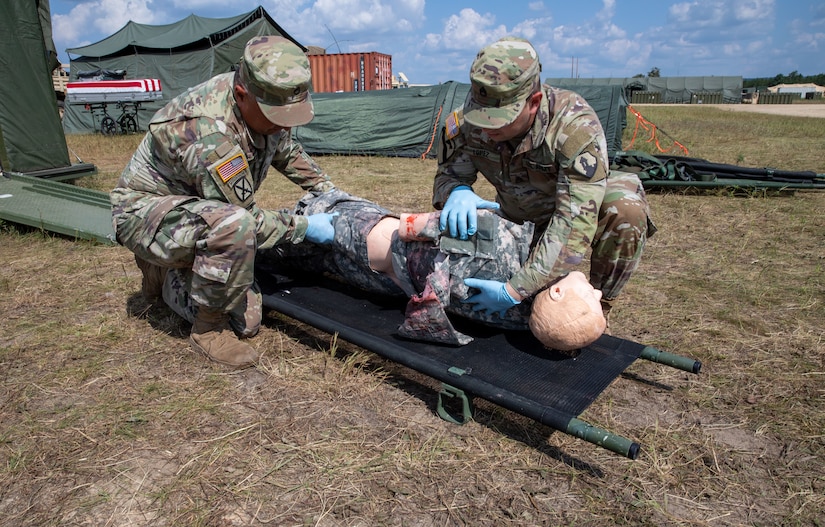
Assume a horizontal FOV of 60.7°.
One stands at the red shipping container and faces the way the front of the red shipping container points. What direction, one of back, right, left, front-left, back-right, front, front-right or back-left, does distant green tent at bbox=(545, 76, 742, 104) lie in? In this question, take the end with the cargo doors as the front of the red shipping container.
left

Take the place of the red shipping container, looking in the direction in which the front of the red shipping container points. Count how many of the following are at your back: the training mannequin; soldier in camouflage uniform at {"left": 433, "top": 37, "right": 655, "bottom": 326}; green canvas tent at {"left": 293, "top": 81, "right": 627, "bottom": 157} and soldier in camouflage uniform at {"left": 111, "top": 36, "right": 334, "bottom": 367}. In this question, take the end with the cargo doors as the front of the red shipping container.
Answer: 0

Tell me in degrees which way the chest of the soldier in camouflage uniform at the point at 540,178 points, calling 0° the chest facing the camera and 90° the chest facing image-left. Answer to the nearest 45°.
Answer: approximately 45°

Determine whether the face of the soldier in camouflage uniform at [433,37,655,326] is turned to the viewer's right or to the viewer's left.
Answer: to the viewer's left

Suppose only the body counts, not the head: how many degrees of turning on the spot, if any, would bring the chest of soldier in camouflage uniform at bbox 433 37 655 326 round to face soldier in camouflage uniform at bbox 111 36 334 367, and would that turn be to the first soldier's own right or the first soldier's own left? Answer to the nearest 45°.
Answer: approximately 45° to the first soldier's own right

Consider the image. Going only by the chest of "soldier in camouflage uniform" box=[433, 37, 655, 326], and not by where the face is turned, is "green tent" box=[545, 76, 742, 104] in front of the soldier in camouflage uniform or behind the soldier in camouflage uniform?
behind

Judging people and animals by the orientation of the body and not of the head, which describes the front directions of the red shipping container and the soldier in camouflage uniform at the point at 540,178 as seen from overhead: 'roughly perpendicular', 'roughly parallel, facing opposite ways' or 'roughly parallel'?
roughly perpendicular

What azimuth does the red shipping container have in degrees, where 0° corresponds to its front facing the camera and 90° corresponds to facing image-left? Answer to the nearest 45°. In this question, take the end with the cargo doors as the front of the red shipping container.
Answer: approximately 315°

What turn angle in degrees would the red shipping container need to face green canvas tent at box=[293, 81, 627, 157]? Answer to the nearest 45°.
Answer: approximately 45° to its right

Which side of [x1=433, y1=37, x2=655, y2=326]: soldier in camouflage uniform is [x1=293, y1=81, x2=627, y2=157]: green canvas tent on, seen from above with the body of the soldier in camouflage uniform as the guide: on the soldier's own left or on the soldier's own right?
on the soldier's own right

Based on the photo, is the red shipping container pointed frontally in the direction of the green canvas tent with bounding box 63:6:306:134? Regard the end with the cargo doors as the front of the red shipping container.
no

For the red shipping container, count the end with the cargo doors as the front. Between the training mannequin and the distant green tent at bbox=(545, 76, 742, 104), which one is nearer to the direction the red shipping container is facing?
the training mannequin

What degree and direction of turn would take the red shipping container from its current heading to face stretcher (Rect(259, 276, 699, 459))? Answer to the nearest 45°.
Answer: approximately 45° to its right

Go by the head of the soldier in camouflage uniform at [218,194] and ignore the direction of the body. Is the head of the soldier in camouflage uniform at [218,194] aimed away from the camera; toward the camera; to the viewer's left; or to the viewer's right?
to the viewer's right

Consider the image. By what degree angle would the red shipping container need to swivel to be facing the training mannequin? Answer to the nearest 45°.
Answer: approximately 45° to its right
